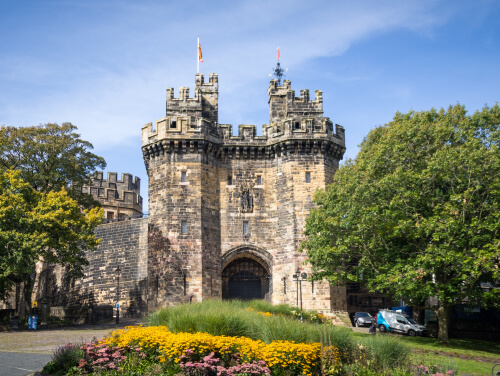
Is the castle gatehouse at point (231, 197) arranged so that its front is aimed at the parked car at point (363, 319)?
no

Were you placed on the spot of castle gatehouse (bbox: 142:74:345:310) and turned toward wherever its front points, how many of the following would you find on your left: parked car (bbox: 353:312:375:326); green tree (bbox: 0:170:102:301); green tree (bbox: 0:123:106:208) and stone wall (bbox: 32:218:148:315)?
1

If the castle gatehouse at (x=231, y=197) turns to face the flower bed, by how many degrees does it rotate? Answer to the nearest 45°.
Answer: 0° — it already faces it

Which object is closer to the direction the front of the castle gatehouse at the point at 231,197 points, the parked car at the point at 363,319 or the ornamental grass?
the ornamental grass

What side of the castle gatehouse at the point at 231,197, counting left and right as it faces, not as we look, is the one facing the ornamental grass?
front

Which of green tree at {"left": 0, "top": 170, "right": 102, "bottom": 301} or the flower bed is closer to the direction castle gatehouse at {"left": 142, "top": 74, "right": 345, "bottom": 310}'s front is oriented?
the flower bed

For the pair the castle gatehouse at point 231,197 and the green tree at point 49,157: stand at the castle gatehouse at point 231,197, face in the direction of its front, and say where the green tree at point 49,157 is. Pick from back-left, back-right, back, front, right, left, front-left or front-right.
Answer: right

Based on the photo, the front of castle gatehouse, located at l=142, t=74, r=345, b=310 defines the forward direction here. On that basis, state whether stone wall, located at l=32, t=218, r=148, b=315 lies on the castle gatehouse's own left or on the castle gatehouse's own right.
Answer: on the castle gatehouse's own right

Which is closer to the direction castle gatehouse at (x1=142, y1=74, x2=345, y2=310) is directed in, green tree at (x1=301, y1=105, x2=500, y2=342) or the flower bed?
the flower bed

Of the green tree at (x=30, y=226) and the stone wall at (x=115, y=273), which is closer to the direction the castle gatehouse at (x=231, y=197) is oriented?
the green tree

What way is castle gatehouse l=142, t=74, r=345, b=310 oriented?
toward the camera

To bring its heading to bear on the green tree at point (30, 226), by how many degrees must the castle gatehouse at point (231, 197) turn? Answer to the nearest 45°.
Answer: approximately 45° to its right
